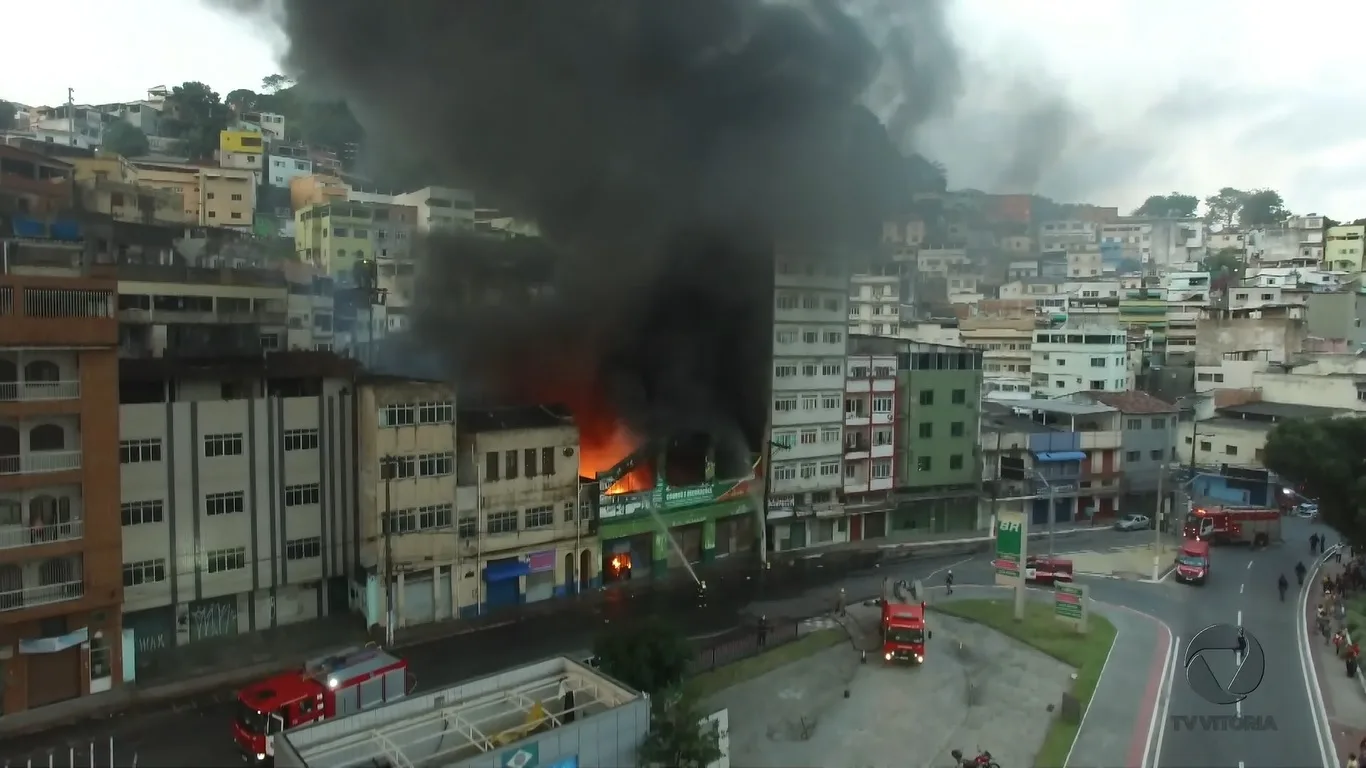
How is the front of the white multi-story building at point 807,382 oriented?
toward the camera

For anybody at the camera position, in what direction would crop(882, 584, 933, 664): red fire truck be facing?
facing the viewer

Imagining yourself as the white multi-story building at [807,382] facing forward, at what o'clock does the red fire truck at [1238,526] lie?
The red fire truck is roughly at 9 o'clock from the white multi-story building.

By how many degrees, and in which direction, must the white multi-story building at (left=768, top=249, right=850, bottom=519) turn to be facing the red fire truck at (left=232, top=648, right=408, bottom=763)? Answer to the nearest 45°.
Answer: approximately 45° to its right

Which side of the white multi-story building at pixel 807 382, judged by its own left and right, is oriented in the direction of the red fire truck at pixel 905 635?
front

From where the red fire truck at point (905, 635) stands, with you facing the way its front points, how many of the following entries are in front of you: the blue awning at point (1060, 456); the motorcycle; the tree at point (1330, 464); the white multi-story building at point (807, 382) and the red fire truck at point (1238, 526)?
1

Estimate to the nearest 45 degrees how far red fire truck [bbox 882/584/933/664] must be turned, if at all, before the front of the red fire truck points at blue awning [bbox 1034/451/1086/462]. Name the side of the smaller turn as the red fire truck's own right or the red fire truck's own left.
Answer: approximately 180°

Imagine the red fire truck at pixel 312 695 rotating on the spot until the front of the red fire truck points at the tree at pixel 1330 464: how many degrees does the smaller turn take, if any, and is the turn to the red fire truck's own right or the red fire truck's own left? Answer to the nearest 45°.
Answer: approximately 135° to the red fire truck's own left

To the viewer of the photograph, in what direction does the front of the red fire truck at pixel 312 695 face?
facing the viewer and to the left of the viewer

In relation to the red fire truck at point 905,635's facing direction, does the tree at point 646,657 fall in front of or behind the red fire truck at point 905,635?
in front

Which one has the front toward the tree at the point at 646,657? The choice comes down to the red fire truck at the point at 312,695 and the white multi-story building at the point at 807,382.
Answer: the white multi-story building

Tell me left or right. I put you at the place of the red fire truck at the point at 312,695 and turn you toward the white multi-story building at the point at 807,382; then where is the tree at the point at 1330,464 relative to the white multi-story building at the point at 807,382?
right

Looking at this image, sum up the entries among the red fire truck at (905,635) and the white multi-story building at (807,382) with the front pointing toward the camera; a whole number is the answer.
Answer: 2

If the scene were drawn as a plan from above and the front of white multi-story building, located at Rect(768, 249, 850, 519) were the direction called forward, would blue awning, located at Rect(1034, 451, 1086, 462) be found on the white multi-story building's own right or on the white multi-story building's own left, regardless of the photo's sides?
on the white multi-story building's own left

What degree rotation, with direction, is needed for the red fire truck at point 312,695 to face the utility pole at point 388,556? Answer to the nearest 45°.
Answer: approximately 135° to its right

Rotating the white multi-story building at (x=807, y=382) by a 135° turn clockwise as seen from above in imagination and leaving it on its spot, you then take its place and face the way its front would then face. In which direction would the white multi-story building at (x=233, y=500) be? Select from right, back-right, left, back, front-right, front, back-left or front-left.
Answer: left
